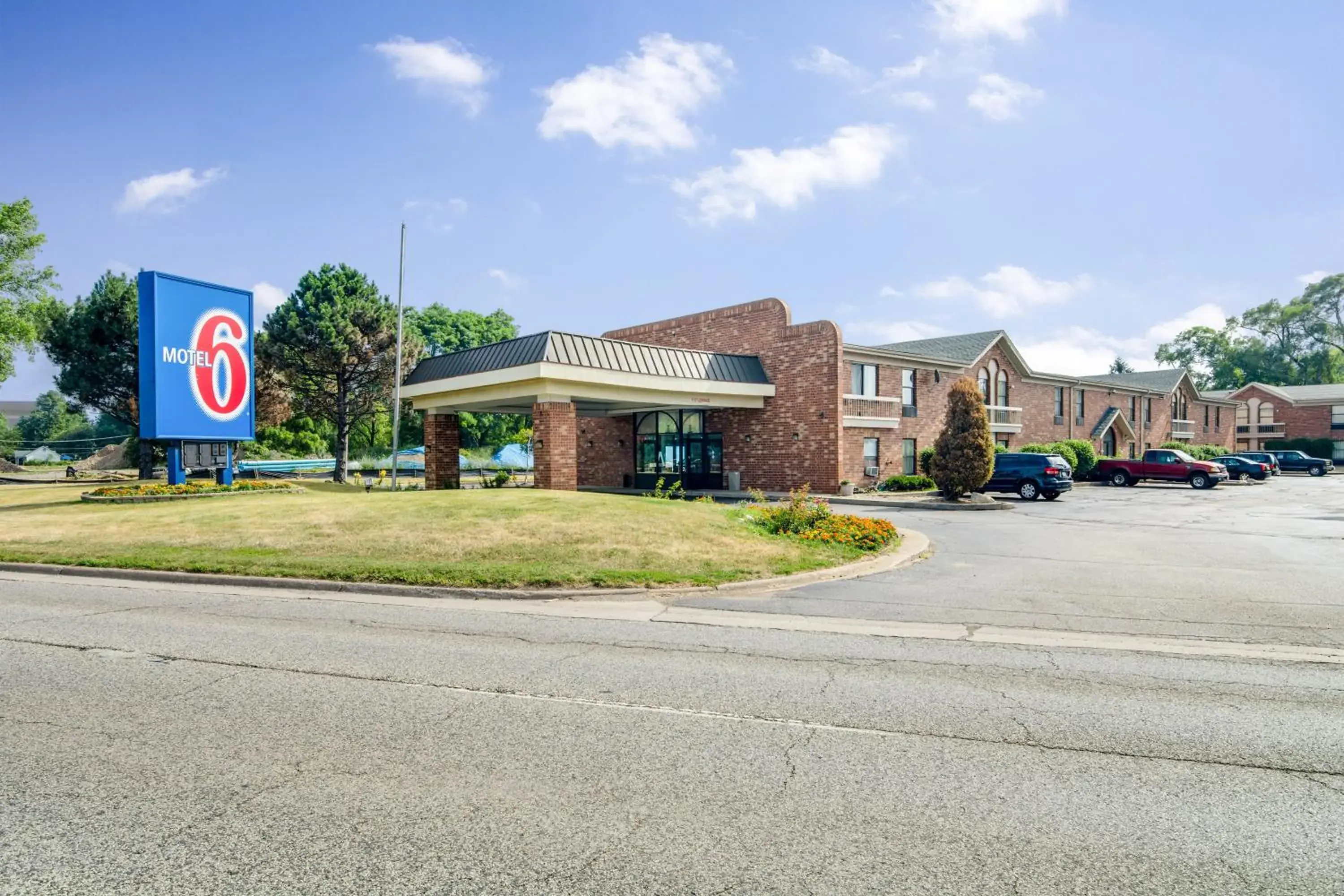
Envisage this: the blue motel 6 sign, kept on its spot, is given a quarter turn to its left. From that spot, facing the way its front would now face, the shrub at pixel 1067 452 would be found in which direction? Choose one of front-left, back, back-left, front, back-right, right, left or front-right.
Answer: front-right

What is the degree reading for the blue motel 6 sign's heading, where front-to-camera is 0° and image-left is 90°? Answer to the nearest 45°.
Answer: approximately 315°

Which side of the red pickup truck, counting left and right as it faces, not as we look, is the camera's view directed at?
right

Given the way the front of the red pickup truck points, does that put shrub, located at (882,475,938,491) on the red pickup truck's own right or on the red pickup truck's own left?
on the red pickup truck's own right

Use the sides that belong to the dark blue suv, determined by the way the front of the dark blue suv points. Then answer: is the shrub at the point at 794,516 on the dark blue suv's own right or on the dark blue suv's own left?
on the dark blue suv's own left
